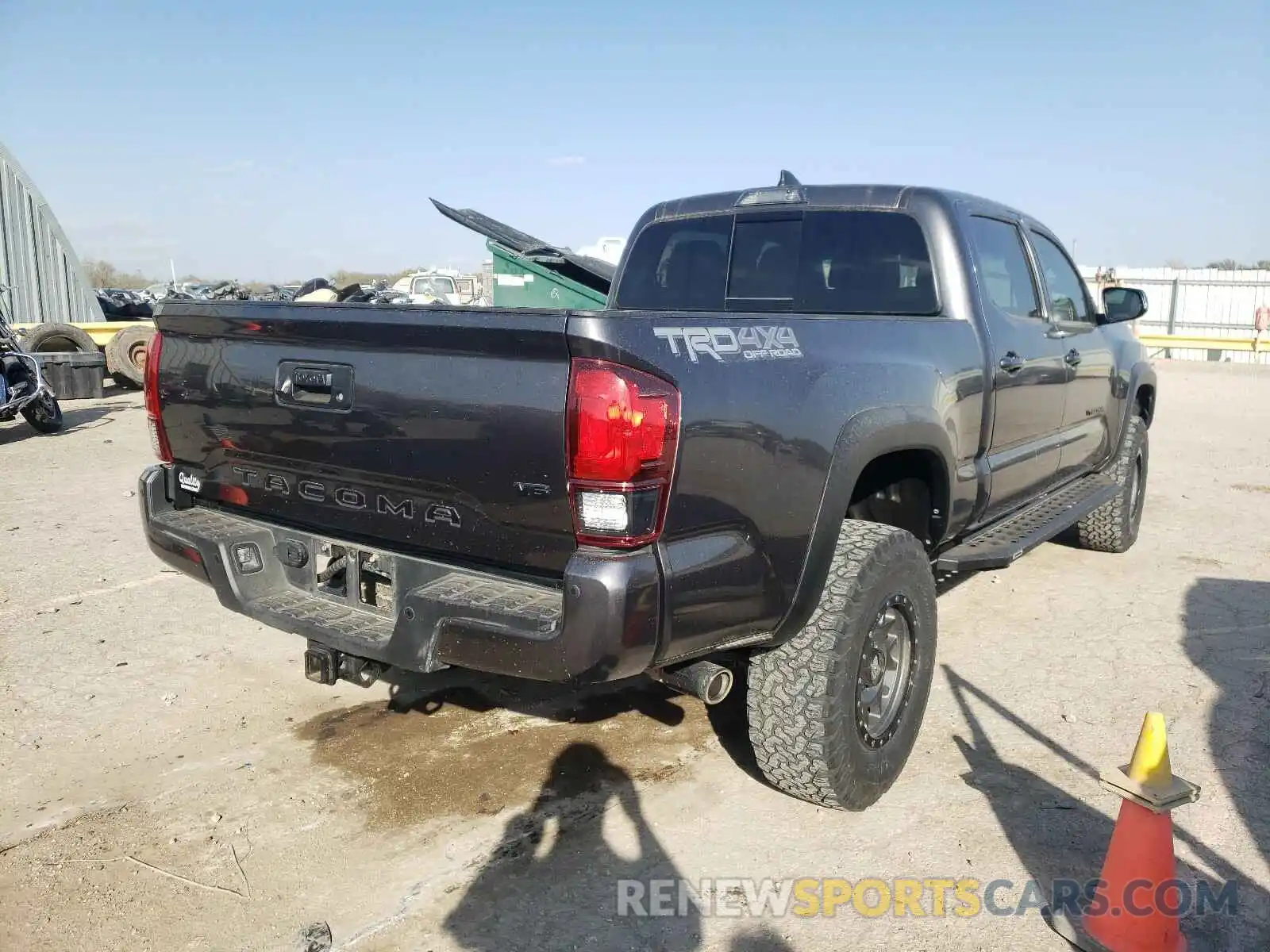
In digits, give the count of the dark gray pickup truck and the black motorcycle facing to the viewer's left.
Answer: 0

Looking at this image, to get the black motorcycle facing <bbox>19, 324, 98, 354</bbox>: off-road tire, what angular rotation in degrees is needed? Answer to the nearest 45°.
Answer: approximately 135° to its left

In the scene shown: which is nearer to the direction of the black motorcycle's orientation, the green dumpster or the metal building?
the green dumpster

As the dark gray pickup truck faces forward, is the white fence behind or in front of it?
in front

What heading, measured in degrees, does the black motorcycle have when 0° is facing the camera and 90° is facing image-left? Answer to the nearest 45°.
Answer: approximately 315°

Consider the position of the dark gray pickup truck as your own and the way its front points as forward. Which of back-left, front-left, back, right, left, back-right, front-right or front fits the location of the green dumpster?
front-left

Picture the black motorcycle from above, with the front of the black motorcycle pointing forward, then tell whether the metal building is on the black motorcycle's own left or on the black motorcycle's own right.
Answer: on the black motorcycle's own left

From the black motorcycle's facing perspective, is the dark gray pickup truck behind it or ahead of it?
ahead

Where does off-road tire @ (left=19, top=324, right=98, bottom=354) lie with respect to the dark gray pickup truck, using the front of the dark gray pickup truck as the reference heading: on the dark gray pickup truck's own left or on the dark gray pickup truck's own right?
on the dark gray pickup truck's own left

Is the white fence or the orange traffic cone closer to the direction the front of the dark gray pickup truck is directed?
the white fence

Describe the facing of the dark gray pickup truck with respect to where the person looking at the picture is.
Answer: facing away from the viewer and to the right of the viewer
